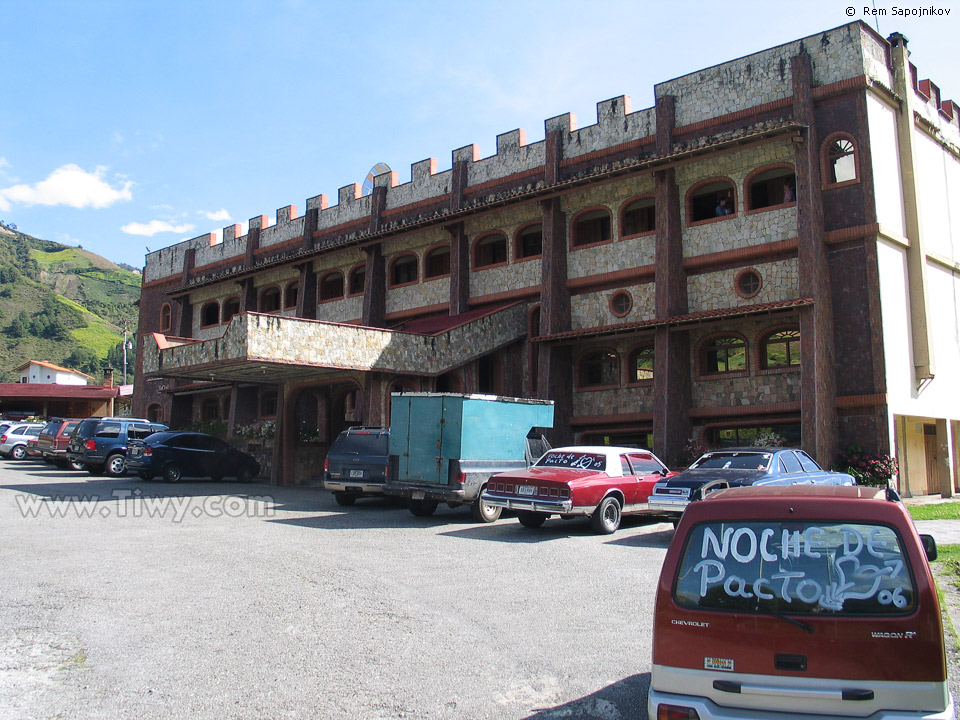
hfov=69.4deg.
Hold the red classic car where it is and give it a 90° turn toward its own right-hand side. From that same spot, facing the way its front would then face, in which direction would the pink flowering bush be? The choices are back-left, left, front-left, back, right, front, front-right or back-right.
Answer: left

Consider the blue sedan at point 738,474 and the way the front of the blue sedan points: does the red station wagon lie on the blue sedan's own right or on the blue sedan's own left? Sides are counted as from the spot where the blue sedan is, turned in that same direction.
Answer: on the blue sedan's own right

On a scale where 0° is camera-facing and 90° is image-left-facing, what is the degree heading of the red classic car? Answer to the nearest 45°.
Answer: approximately 225°

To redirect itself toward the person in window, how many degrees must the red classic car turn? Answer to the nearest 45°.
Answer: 0° — it already faces them

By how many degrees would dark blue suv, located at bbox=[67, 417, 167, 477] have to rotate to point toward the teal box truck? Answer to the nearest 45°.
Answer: approximately 90° to its right

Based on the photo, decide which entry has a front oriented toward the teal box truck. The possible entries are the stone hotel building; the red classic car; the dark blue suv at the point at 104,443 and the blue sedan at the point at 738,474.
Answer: the stone hotel building

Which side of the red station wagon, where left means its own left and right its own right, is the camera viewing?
back

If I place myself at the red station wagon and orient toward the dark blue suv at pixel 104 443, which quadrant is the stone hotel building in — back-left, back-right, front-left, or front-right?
front-right

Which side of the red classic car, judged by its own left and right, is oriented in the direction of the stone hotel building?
front

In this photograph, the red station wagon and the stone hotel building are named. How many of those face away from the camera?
1

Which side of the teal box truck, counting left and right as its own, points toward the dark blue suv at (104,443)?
left

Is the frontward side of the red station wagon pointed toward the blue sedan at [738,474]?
yes

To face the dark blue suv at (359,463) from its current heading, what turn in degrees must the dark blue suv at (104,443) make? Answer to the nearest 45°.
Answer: approximately 90° to its right

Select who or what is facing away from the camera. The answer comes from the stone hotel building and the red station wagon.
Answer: the red station wagon

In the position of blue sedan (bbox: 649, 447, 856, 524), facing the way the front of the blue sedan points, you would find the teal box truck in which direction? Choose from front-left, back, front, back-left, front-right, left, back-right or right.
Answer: back-left

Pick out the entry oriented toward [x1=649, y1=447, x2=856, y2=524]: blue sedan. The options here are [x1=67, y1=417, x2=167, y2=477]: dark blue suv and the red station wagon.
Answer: the red station wagon

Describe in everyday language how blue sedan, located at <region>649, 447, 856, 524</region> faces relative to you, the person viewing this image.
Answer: facing away from the viewer and to the right of the viewer

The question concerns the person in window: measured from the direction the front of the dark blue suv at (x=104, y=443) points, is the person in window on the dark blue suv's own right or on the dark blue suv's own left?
on the dark blue suv's own right

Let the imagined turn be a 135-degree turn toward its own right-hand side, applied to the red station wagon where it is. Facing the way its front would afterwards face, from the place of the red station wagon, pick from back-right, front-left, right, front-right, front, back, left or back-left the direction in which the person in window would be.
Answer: back-left
